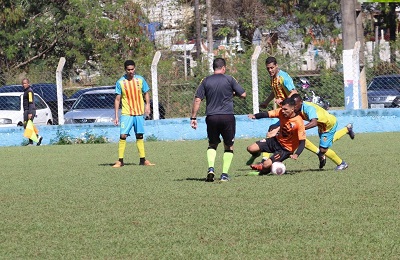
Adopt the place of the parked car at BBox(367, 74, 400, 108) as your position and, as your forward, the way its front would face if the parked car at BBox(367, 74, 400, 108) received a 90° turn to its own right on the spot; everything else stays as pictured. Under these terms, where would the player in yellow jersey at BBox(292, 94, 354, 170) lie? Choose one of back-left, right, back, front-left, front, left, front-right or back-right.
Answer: back-left

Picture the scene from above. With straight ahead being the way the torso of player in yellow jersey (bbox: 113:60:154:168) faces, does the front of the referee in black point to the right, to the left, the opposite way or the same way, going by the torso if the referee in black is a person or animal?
the opposite way

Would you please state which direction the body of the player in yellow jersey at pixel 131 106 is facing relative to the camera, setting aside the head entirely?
toward the camera

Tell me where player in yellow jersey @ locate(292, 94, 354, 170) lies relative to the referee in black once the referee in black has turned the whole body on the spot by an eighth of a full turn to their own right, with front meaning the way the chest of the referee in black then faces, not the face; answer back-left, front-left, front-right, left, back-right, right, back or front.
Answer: front

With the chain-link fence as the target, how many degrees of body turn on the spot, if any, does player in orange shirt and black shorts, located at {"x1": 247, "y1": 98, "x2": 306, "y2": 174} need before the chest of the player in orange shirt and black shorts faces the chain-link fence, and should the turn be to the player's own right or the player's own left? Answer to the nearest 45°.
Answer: approximately 135° to the player's own right

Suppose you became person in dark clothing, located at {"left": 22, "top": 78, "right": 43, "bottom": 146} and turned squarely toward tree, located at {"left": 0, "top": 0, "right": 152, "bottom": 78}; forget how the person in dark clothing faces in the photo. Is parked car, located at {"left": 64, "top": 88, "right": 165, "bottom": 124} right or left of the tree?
right

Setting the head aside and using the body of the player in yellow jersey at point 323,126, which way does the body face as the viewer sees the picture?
to the viewer's left

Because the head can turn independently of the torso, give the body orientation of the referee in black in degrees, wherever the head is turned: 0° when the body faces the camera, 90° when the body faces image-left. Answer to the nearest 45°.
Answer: approximately 180°

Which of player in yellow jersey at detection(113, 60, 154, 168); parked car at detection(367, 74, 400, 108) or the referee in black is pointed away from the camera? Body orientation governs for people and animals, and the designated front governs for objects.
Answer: the referee in black
